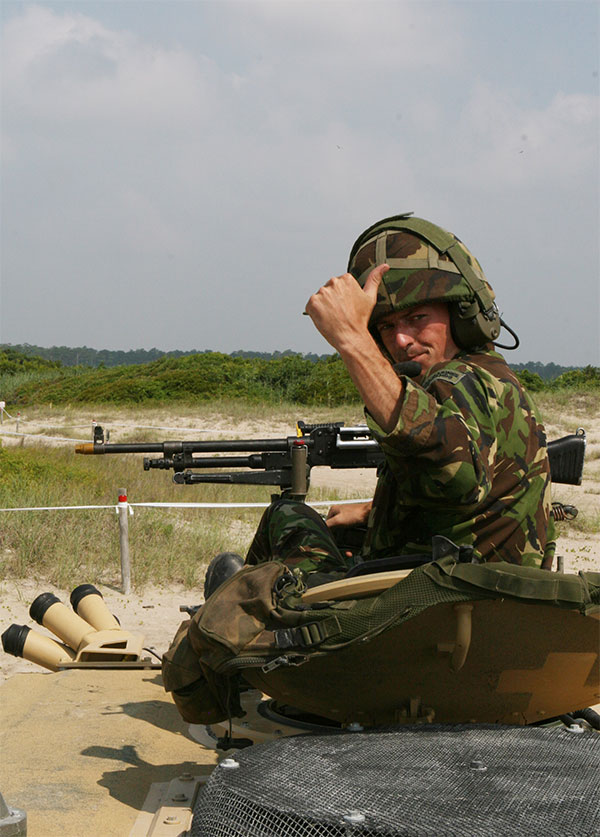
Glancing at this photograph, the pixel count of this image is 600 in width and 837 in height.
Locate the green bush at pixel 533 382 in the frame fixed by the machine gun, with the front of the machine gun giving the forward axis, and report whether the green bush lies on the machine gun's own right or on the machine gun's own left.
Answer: on the machine gun's own right

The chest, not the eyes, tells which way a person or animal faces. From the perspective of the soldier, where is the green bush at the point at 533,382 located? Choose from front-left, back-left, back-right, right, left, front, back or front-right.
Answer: right

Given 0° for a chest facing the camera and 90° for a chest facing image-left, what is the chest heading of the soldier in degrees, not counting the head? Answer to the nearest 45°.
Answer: approximately 90°

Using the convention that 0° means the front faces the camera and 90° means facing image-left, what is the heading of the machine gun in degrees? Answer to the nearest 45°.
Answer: approximately 90°
